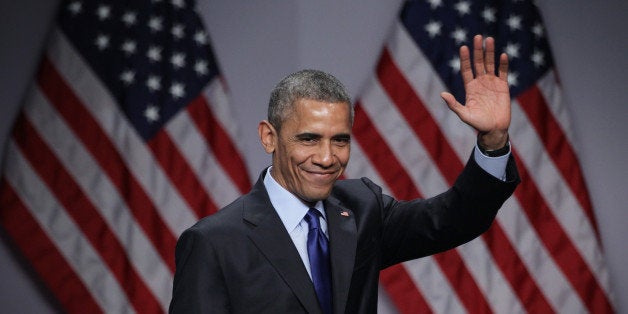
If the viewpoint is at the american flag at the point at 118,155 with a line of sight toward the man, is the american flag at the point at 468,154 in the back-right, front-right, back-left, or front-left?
front-left

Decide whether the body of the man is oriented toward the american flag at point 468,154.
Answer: no

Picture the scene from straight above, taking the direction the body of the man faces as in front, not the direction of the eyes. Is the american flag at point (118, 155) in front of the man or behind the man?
behind

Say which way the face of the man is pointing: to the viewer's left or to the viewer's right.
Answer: to the viewer's right

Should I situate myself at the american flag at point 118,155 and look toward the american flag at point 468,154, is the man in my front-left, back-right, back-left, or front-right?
front-right

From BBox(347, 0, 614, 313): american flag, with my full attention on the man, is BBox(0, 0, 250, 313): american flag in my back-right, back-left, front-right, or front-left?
front-right

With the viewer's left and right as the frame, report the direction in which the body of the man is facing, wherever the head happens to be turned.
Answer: facing the viewer and to the right of the viewer
